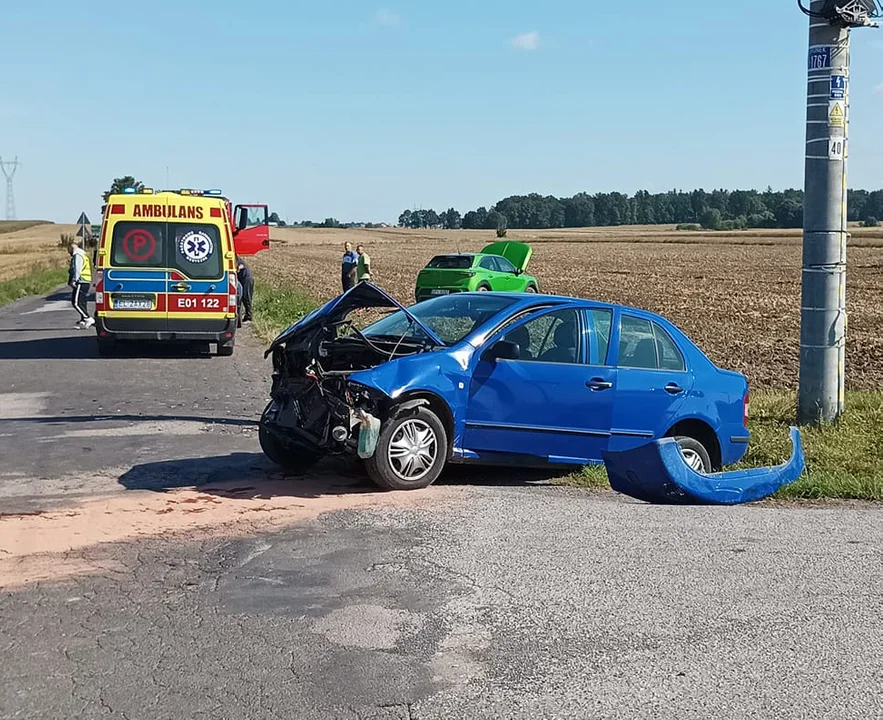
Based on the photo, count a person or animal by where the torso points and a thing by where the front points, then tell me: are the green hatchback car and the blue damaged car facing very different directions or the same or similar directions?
very different directions

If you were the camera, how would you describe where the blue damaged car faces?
facing the viewer and to the left of the viewer

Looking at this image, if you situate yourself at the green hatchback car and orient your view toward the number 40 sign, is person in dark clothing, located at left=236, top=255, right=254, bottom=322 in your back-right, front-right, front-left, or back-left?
front-right

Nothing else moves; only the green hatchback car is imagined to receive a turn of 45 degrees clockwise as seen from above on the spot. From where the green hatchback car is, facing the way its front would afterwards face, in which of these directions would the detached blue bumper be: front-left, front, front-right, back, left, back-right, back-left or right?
right

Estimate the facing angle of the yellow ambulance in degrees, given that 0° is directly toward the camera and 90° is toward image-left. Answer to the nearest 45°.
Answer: approximately 180°

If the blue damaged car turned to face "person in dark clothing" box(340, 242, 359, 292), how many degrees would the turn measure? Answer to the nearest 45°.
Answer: approximately 135° to its right

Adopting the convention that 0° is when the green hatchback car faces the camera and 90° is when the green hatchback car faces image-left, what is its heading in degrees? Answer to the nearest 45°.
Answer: approximately 225°

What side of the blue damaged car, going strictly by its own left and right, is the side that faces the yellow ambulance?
right

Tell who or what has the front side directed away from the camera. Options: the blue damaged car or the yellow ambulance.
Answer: the yellow ambulance

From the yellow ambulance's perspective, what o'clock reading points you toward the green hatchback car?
The green hatchback car is roughly at 1 o'clock from the yellow ambulance.

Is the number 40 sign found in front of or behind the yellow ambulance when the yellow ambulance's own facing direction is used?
behind

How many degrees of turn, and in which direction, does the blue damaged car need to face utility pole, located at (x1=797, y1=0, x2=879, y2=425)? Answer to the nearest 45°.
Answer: approximately 180°

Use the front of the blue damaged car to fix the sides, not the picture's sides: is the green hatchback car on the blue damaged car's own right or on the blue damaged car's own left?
on the blue damaged car's own right

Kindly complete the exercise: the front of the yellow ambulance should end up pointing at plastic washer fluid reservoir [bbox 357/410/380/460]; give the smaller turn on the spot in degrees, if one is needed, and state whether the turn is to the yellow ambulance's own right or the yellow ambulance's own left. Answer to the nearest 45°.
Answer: approximately 180°
